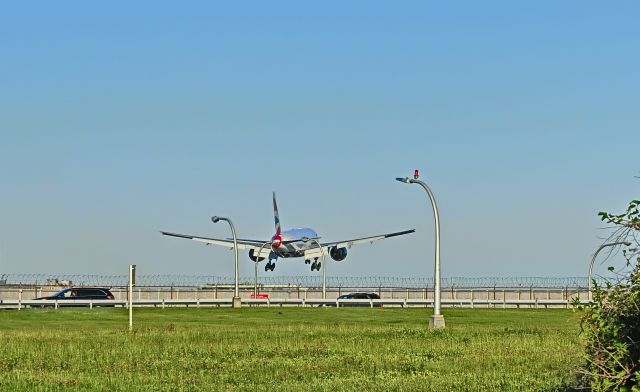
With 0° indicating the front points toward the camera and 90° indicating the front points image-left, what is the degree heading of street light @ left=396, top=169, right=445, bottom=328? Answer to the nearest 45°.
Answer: approximately 90°
